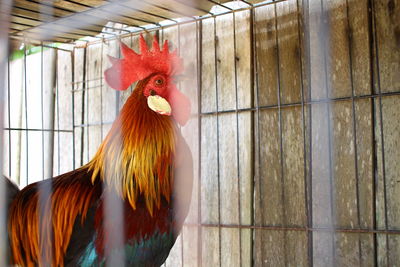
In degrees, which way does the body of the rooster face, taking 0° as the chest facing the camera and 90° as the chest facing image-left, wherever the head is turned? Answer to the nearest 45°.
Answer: approximately 270°
